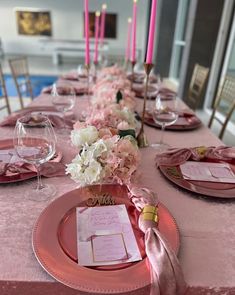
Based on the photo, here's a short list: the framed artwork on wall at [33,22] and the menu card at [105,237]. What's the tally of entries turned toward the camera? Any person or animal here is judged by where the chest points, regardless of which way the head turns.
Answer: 2

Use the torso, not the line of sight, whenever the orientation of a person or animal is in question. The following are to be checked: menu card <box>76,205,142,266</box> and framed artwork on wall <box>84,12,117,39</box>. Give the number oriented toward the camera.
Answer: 2

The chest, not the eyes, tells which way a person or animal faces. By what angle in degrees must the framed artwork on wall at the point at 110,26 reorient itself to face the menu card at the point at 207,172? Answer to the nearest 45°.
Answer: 0° — it already faces it

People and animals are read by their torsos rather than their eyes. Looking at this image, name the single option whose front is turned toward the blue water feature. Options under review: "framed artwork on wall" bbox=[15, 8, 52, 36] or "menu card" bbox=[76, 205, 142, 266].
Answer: the framed artwork on wall

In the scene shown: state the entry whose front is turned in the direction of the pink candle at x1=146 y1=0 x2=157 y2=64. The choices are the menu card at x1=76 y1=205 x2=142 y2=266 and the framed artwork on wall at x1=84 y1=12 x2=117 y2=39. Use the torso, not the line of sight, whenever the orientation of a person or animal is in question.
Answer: the framed artwork on wall

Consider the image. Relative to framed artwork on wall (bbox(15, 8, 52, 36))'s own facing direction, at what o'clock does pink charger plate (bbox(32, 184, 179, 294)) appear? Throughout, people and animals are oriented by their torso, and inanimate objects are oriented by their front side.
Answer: The pink charger plate is roughly at 12 o'clock from the framed artwork on wall.

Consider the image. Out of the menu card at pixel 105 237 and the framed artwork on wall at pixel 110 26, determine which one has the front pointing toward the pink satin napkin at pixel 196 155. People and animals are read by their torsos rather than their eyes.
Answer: the framed artwork on wall

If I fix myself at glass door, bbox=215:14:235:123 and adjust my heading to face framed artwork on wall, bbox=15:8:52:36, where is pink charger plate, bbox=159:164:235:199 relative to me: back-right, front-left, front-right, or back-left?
back-left

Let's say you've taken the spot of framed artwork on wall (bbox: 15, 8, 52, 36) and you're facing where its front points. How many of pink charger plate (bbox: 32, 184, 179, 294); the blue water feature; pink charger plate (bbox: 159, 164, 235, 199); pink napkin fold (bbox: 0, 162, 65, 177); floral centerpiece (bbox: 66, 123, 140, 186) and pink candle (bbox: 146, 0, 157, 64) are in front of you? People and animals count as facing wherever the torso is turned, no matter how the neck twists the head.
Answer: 6

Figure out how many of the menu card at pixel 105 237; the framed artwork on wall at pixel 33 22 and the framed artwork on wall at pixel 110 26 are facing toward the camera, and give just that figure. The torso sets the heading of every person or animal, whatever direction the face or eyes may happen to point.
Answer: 3

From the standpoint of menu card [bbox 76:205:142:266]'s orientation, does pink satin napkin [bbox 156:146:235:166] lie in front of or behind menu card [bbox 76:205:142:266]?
behind

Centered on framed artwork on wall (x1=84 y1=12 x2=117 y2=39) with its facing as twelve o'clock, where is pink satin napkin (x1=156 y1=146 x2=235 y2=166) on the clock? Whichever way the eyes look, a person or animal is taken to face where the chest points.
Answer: The pink satin napkin is roughly at 12 o'clock from the framed artwork on wall.
